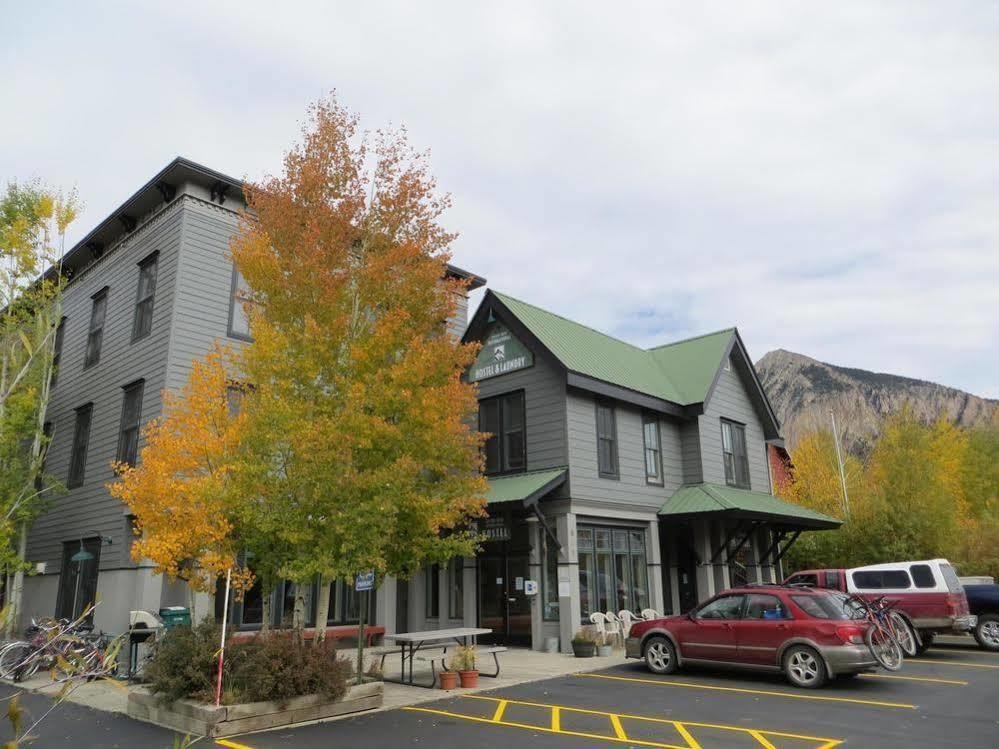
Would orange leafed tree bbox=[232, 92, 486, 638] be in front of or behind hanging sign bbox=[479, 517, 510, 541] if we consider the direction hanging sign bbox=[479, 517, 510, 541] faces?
in front

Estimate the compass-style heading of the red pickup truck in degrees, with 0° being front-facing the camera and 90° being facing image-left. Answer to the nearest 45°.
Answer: approximately 135°

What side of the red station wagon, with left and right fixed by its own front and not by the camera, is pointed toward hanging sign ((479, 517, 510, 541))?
front

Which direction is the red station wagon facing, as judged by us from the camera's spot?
facing away from the viewer and to the left of the viewer

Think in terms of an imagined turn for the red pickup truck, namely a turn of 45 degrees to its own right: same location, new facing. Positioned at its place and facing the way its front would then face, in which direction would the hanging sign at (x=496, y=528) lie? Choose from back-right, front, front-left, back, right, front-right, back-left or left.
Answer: left

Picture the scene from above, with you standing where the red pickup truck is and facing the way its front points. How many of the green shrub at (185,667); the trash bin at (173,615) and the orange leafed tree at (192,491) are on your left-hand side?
3

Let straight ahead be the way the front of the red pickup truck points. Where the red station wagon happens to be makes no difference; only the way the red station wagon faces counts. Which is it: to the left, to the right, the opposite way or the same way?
the same way

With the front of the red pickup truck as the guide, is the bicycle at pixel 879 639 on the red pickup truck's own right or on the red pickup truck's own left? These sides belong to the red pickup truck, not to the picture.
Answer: on the red pickup truck's own left

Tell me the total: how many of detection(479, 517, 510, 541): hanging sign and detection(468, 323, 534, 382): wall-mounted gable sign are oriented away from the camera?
0

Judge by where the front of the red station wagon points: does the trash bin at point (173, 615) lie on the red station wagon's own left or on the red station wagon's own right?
on the red station wagon's own left

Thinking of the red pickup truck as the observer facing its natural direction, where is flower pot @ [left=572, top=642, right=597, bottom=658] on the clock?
The flower pot is roughly at 10 o'clock from the red pickup truck.

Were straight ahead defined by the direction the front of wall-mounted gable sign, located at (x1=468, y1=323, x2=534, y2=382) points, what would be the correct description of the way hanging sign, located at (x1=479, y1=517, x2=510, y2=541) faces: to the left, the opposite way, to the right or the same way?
the same way

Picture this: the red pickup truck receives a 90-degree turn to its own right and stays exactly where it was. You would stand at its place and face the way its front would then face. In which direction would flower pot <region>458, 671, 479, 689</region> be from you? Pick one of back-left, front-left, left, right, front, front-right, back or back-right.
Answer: back

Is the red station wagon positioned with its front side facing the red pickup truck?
no

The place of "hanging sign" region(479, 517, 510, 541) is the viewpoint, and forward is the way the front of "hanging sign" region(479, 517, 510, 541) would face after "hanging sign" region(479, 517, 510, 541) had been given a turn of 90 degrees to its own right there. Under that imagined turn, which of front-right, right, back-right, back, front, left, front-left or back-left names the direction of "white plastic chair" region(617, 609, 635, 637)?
back-right
